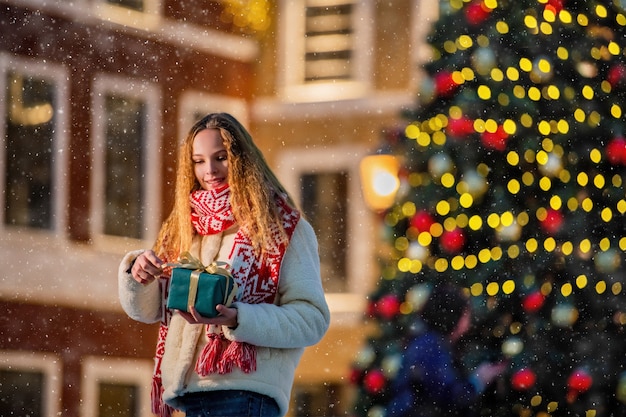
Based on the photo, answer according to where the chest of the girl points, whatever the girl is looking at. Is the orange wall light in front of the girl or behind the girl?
behind

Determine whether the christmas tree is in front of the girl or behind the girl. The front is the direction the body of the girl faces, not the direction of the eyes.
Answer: behind

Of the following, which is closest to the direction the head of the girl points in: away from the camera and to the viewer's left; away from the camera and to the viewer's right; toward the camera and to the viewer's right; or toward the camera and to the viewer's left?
toward the camera and to the viewer's left

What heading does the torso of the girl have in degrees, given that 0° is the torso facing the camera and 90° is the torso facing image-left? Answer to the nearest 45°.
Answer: approximately 45°

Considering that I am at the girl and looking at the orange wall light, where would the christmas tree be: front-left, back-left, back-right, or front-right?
front-right

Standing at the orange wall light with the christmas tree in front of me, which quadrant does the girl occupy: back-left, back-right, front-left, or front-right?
front-right

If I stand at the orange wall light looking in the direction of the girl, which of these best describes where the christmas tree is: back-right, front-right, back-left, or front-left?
front-left
